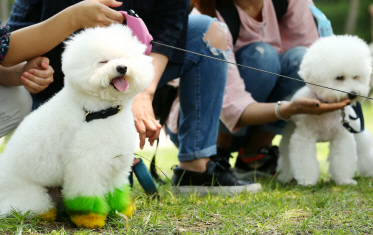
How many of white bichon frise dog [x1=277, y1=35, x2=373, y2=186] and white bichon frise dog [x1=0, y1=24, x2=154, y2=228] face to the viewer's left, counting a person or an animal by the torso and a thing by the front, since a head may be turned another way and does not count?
0

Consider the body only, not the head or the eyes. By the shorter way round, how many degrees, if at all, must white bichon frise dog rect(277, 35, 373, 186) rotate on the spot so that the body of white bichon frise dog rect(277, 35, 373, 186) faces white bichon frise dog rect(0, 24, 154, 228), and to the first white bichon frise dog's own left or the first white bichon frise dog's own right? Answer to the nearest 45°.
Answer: approximately 45° to the first white bichon frise dog's own right

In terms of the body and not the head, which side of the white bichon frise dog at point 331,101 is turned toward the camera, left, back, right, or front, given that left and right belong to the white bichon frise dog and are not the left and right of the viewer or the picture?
front

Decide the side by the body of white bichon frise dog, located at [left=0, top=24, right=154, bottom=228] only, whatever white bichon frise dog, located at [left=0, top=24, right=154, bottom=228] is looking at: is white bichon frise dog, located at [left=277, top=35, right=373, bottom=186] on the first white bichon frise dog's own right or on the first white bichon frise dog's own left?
on the first white bichon frise dog's own left

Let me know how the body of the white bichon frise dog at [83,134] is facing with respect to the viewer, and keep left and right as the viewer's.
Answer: facing the viewer and to the right of the viewer
